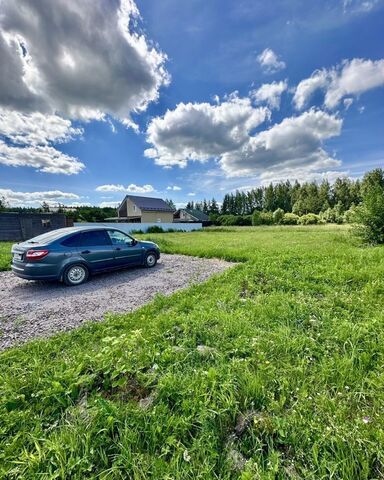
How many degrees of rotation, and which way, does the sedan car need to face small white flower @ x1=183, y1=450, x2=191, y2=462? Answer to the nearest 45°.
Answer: approximately 135° to its right

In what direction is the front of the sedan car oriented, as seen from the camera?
facing away from the viewer and to the right of the viewer

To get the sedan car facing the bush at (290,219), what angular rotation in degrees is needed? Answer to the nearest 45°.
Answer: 0° — it already faces it

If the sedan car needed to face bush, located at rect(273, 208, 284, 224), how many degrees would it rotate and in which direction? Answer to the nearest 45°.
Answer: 0° — it already faces it

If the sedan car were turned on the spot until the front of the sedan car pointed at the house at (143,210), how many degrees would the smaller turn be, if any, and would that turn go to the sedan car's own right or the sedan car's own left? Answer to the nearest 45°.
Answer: approximately 45° to the sedan car's own left

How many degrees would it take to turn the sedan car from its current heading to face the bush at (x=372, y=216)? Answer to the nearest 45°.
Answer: approximately 45° to its right

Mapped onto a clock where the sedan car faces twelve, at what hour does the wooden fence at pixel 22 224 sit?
The wooden fence is roughly at 10 o'clock from the sedan car.

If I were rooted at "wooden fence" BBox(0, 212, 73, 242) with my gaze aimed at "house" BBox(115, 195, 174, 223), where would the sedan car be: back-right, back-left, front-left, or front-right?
back-right
